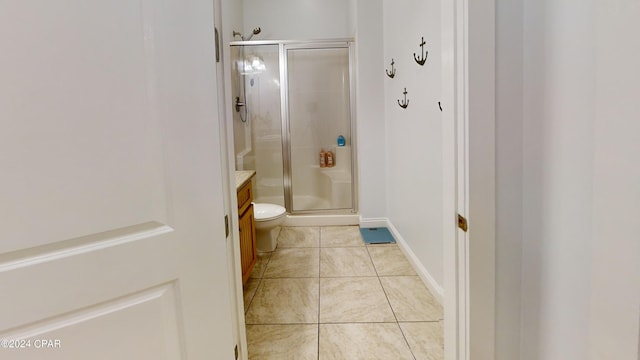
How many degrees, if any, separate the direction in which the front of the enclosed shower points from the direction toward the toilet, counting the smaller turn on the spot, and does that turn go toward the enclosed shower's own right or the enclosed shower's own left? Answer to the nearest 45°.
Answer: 0° — it already faces it

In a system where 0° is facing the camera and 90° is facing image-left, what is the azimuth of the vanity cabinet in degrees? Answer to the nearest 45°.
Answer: approximately 270°

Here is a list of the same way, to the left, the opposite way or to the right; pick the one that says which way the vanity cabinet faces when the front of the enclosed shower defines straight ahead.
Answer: to the left

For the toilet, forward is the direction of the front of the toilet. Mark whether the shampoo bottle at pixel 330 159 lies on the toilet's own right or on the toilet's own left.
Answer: on the toilet's own left

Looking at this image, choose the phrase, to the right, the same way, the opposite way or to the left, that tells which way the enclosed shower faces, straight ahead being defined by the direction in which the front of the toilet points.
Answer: to the right

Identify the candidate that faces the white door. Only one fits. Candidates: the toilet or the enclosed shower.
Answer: the enclosed shower

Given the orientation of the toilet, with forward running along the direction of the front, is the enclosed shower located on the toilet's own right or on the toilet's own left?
on the toilet's own left

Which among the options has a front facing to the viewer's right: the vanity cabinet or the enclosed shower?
the vanity cabinet

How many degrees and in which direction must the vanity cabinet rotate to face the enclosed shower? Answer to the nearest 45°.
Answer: approximately 90° to its left
